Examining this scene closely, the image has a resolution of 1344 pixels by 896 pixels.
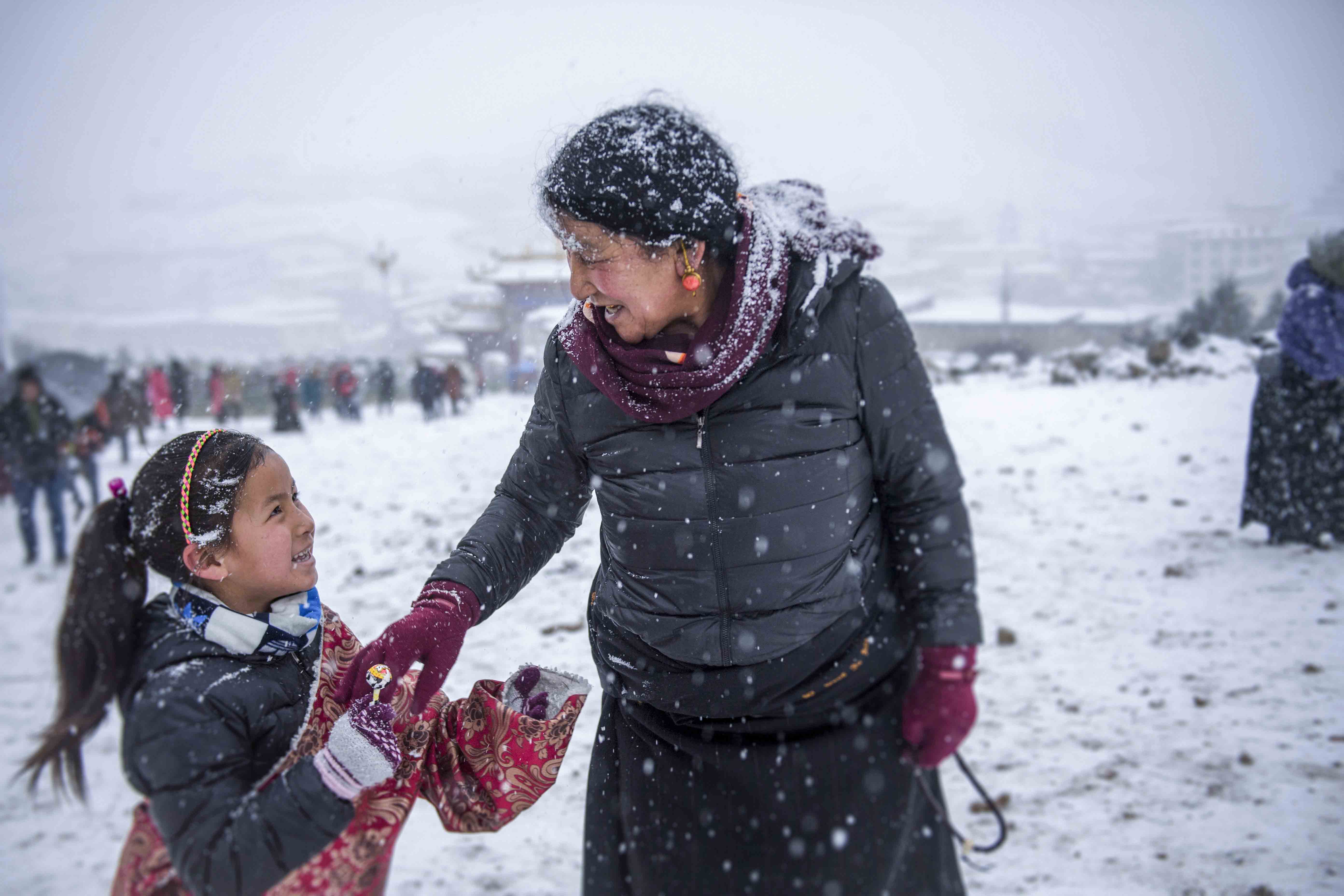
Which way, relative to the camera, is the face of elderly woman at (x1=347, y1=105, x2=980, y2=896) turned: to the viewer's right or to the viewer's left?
to the viewer's left

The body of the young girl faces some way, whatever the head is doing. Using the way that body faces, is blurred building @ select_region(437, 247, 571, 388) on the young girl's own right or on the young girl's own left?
on the young girl's own left

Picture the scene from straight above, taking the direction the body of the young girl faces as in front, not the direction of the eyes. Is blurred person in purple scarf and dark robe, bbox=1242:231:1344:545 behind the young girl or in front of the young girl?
in front

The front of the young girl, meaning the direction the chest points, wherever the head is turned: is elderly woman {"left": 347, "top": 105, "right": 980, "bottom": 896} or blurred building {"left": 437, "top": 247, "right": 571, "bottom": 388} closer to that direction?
the elderly woman

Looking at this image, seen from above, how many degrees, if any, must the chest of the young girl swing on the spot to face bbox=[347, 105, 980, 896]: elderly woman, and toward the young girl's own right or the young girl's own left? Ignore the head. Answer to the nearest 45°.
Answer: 0° — they already face them

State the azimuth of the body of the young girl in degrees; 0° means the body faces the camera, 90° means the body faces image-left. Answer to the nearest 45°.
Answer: approximately 270°
